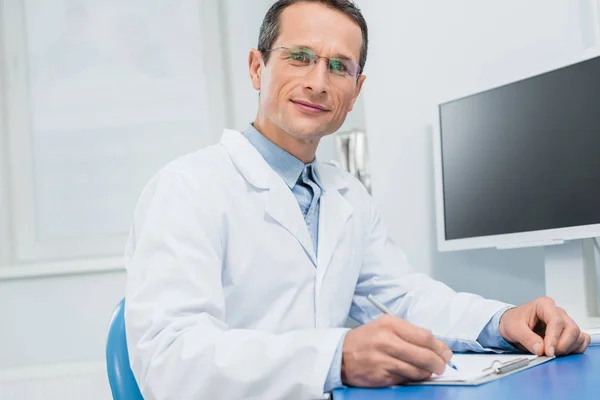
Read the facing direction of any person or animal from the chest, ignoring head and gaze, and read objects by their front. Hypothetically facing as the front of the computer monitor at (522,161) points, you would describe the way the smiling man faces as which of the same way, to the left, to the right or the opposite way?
to the left

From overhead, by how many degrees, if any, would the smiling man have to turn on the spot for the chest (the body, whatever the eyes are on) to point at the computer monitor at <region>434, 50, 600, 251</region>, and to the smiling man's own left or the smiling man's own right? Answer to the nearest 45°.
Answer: approximately 90° to the smiling man's own left

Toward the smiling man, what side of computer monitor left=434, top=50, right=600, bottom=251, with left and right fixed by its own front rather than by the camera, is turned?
front

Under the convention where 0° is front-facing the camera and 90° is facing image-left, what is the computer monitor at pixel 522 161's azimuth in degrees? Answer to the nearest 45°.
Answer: approximately 45°

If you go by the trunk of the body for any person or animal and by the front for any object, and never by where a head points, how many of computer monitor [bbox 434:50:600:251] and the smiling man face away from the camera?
0

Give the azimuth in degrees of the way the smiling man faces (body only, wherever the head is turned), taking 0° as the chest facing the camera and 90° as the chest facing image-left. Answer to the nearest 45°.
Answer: approximately 315°
